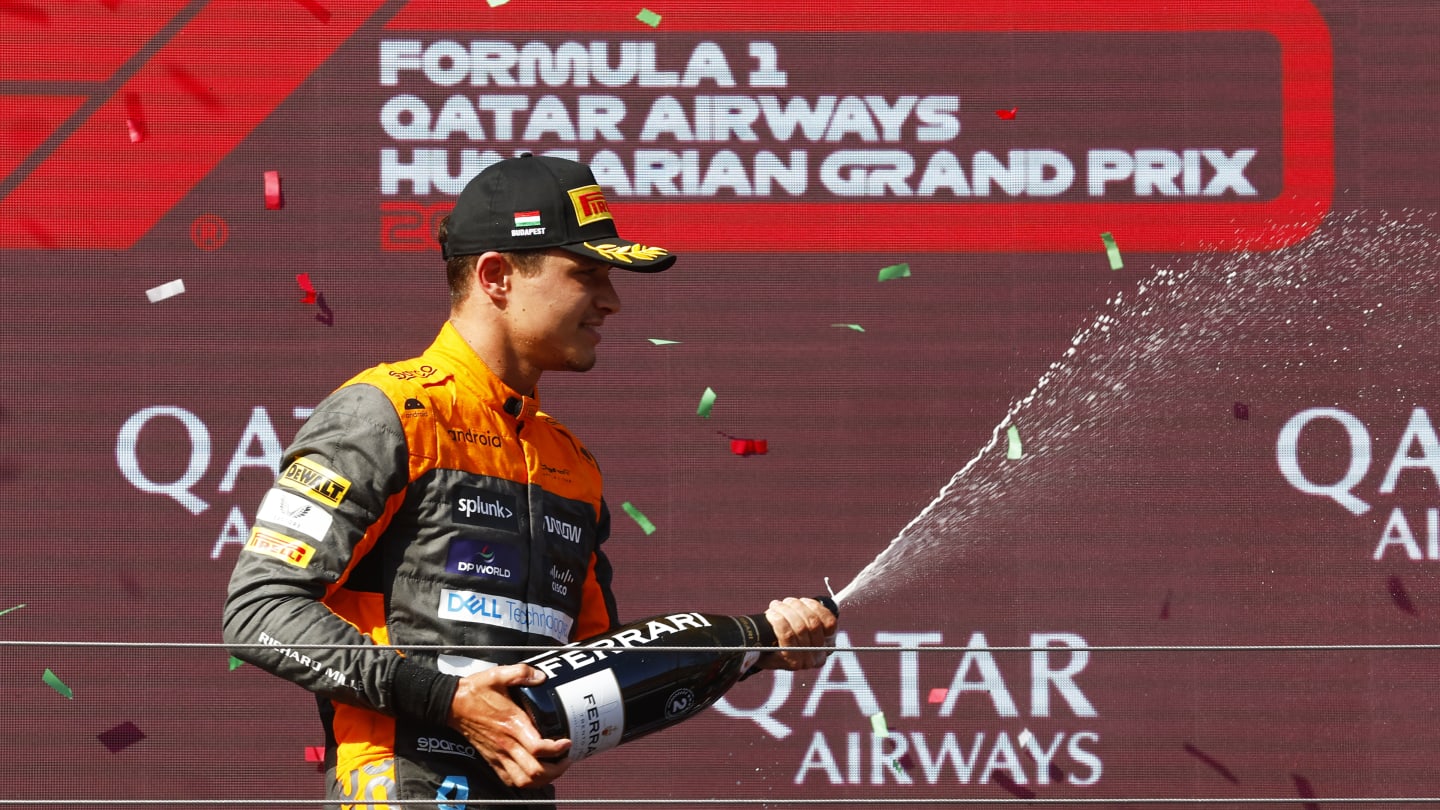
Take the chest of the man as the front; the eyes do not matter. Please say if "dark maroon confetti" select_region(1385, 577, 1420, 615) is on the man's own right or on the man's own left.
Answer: on the man's own left

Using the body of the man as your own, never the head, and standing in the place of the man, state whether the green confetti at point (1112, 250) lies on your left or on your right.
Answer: on your left

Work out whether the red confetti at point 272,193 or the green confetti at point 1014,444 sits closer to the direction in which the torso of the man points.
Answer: the green confetti

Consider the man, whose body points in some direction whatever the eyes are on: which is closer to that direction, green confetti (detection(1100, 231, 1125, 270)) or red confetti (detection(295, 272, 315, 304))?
the green confetti

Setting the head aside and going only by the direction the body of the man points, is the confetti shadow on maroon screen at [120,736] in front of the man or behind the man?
behind

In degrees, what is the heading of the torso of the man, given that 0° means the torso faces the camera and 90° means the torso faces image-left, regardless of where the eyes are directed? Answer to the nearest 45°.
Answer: approximately 315°

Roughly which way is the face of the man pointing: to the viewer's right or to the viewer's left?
to the viewer's right

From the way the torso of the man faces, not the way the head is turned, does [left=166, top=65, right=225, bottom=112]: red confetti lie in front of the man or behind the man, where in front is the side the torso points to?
behind

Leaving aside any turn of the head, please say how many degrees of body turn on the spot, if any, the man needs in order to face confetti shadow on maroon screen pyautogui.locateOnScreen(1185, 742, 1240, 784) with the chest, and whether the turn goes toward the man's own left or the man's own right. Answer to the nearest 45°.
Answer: approximately 90° to the man's own left
